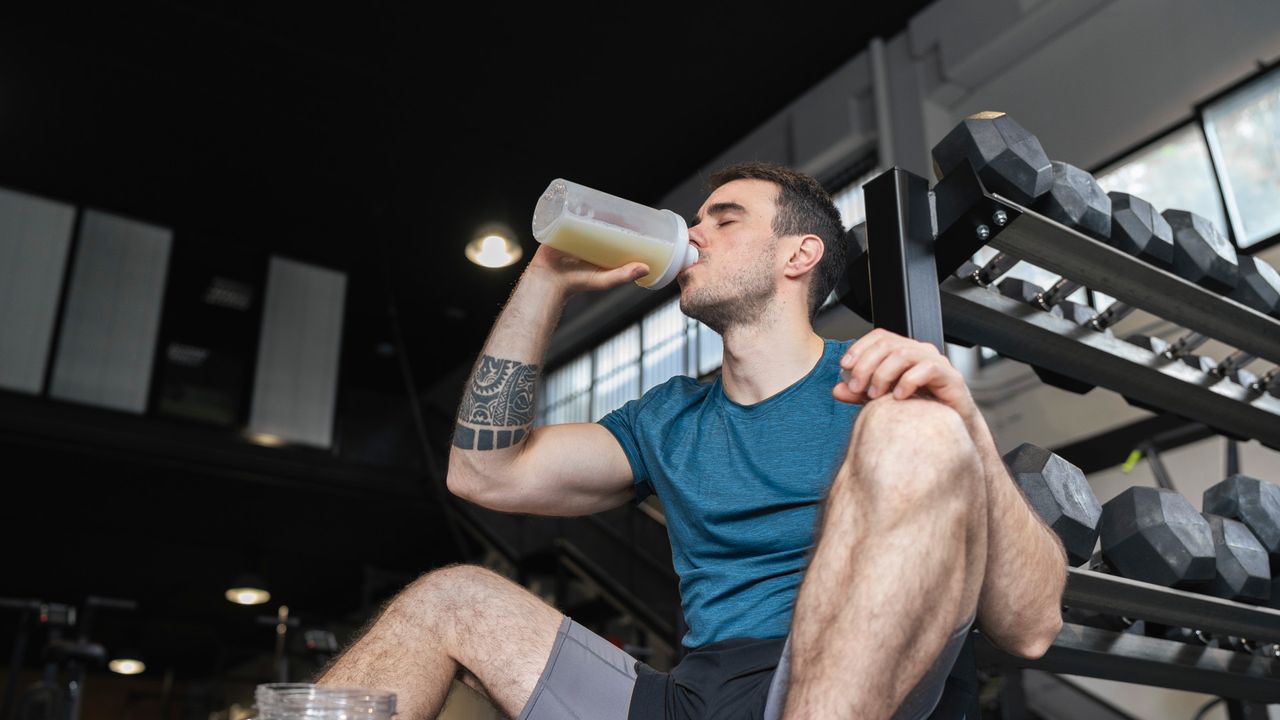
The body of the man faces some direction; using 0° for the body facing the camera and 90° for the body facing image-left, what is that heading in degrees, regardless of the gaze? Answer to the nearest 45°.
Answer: approximately 45°

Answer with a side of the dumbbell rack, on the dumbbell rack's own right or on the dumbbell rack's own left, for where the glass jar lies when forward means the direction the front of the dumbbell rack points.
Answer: on the dumbbell rack's own right

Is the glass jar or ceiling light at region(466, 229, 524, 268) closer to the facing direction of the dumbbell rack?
the glass jar

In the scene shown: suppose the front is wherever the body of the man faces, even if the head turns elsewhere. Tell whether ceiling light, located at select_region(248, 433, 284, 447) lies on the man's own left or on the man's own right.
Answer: on the man's own right
